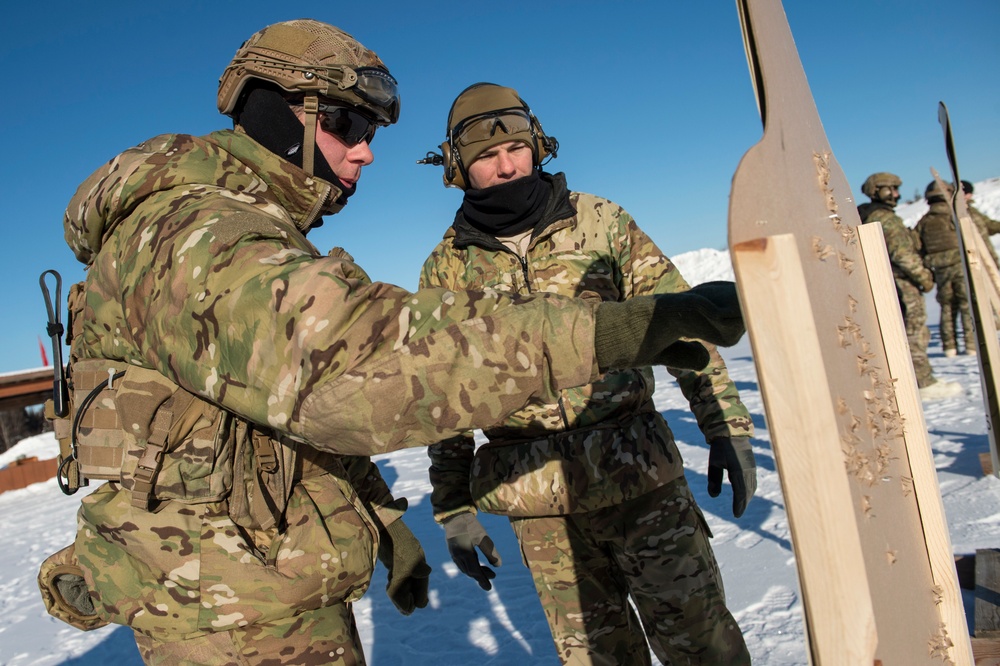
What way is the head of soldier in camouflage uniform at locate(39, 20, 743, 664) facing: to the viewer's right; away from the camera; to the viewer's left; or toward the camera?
to the viewer's right

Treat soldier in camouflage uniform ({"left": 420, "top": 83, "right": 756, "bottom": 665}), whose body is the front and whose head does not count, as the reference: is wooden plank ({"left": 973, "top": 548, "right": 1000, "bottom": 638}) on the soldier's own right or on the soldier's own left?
on the soldier's own left

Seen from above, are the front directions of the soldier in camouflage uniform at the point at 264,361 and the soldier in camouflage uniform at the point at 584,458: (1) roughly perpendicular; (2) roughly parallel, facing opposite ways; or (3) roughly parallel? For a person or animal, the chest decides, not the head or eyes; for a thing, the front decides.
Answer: roughly perpendicular

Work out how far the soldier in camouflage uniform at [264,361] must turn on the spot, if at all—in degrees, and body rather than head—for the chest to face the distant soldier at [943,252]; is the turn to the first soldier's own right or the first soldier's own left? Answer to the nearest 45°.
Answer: approximately 45° to the first soldier's own left

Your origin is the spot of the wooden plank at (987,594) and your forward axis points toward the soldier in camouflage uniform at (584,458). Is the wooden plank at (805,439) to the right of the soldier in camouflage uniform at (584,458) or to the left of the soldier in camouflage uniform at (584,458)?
left

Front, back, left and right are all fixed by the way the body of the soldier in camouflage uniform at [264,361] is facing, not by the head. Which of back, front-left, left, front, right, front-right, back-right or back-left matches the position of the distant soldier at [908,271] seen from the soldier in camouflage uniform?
front-left

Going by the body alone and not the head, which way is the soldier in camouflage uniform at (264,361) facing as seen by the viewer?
to the viewer's right
